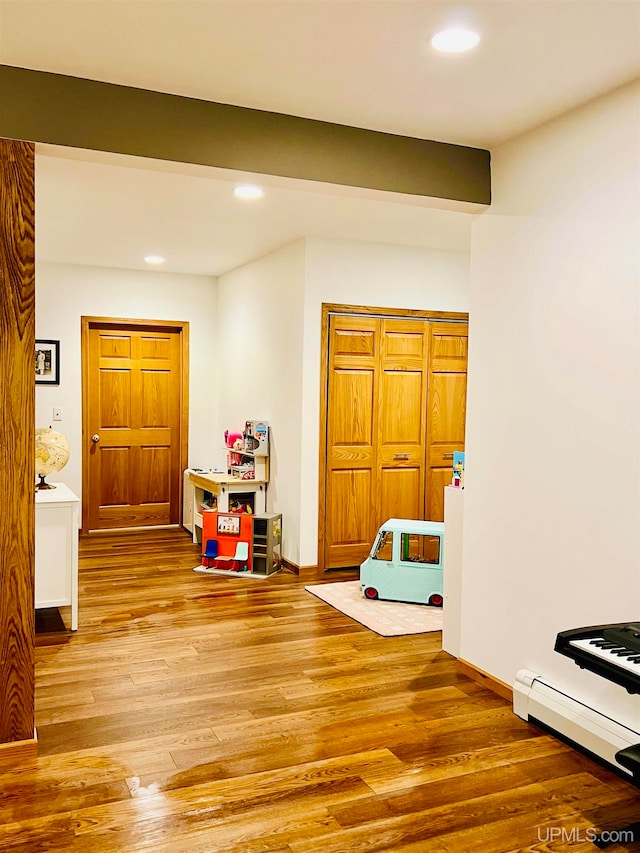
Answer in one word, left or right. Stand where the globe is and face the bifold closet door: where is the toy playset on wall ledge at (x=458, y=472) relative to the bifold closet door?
right

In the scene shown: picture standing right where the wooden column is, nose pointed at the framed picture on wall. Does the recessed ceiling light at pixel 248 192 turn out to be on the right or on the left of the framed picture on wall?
right

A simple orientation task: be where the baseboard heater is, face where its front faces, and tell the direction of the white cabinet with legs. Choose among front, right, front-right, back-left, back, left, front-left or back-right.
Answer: front-right

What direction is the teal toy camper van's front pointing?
to the viewer's left

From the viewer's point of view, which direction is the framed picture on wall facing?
toward the camera

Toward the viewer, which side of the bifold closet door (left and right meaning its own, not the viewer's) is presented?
front

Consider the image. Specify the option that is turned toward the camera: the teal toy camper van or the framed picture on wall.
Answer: the framed picture on wall

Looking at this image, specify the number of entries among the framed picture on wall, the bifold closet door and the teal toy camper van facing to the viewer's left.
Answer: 1

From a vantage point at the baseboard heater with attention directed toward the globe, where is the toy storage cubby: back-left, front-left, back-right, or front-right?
front-right

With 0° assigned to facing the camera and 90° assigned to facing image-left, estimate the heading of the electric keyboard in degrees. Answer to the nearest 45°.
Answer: approximately 45°

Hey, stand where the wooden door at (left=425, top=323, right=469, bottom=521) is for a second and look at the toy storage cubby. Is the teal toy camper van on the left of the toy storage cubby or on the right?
left
